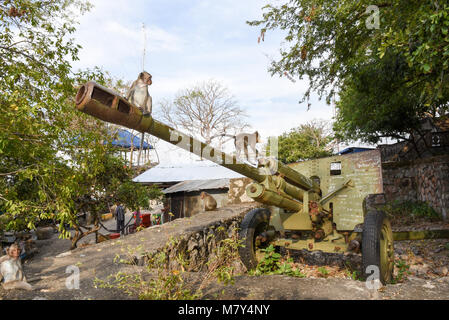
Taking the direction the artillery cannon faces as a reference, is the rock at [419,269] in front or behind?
behind

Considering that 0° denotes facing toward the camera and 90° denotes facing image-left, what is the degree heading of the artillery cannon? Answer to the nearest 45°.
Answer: approximately 45°

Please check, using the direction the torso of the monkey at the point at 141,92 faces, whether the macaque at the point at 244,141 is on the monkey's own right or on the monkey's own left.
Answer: on the monkey's own left

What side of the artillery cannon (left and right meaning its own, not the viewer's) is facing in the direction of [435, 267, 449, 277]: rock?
back

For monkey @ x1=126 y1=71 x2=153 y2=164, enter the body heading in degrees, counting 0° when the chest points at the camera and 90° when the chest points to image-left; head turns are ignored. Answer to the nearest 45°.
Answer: approximately 315°

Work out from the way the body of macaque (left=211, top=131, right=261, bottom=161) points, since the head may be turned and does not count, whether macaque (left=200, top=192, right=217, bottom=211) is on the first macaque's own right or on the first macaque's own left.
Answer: on the first macaque's own left
